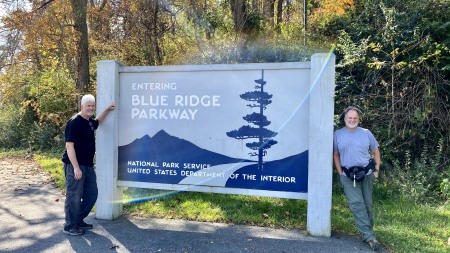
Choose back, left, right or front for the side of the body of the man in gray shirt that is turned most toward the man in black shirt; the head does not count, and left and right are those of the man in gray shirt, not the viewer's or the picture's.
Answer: right

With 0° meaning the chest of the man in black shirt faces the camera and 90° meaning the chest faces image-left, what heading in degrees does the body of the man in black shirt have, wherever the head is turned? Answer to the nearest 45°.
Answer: approximately 315°

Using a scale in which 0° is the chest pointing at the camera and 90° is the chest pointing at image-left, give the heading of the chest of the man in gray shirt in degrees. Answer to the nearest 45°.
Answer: approximately 0°

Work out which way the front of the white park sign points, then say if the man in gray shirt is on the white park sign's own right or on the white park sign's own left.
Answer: on the white park sign's own left

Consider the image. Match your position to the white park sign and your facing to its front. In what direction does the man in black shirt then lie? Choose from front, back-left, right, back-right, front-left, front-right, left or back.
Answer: right

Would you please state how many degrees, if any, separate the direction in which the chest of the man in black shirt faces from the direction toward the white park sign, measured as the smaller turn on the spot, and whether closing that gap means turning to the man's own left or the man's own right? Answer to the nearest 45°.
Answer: approximately 45° to the man's own left

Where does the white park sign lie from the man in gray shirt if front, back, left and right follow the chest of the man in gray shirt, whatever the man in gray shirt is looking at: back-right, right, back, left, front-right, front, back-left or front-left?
right

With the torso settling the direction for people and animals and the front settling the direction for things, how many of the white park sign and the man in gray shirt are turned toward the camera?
2
